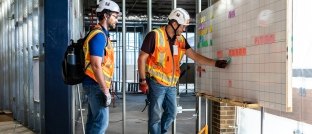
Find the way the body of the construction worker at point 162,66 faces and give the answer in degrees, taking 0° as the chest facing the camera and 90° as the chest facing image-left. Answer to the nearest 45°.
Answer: approximately 315°

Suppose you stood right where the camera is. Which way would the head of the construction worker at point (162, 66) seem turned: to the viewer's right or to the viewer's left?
to the viewer's right

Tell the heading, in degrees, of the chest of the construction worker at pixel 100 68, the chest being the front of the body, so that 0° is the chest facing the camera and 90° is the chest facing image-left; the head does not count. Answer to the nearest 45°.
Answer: approximately 270°

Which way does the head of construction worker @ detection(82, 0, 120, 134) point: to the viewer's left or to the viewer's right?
to the viewer's right

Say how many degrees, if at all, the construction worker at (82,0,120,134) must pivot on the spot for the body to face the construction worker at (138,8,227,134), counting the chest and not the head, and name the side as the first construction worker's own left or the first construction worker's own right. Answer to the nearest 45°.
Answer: approximately 45° to the first construction worker's own left
